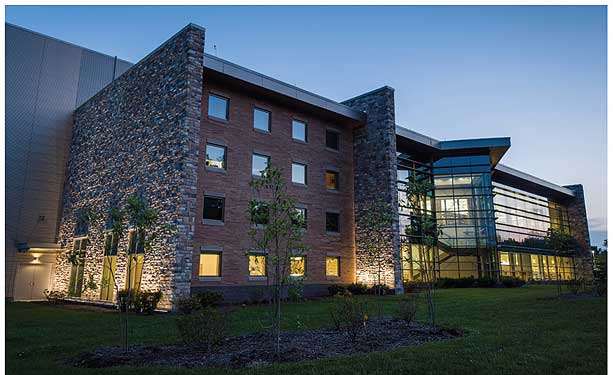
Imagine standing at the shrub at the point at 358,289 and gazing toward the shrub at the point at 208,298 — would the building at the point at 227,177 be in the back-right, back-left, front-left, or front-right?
front-right

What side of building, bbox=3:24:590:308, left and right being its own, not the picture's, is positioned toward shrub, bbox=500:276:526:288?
left

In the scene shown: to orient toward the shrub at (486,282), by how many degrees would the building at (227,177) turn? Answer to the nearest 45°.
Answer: approximately 90° to its left

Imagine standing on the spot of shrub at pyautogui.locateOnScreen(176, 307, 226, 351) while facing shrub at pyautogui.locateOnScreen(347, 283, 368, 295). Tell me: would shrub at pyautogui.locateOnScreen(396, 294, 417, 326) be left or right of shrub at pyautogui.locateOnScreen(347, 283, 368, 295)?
right

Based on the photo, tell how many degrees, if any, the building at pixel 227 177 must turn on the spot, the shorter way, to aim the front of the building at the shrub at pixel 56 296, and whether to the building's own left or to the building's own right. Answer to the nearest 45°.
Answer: approximately 135° to the building's own right

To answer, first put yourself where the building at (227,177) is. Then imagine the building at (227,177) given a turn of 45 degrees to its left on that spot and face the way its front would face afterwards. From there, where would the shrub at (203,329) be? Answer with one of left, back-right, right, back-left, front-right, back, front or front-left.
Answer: right

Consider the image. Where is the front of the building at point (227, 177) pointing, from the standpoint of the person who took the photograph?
facing the viewer and to the right of the viewer

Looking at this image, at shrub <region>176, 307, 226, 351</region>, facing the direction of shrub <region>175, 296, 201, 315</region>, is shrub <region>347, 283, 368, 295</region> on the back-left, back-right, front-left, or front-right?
front-right

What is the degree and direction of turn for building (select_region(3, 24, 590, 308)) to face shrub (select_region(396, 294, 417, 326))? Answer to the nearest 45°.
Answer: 0° — it already faces it
